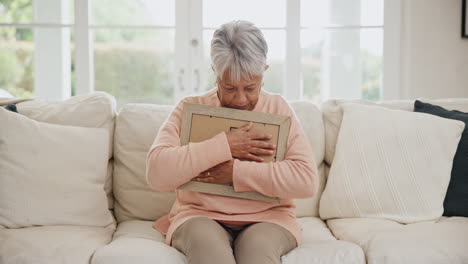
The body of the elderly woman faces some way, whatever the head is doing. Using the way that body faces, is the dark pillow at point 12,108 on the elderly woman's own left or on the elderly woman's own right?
on the elderly woman's own right

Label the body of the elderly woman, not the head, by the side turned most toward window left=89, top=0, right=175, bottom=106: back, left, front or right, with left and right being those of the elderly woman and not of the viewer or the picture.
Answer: back

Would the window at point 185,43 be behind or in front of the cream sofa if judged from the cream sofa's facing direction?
behind

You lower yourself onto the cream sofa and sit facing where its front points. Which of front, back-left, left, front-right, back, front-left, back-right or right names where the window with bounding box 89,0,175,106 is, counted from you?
back

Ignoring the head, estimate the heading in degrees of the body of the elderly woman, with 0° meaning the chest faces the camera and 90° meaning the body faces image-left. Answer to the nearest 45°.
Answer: approximately 0°

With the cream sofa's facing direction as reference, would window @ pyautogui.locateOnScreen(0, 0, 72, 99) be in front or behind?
behind

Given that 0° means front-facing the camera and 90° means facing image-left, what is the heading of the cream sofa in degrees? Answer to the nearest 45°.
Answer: approximately 0°
